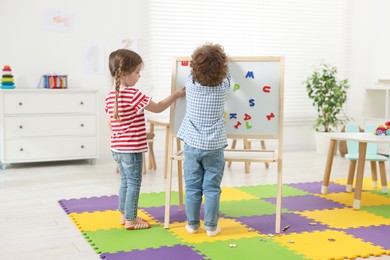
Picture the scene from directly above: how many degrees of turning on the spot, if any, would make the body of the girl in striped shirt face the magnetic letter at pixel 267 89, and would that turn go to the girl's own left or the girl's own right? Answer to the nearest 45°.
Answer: approximately 45° to the girl's own right

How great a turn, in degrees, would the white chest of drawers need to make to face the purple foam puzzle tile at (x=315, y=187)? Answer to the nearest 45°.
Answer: approximately 45° to its left

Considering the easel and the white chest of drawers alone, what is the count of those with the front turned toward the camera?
2

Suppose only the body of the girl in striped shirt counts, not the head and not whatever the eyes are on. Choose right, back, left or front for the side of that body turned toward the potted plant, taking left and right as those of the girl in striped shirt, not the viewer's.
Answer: front

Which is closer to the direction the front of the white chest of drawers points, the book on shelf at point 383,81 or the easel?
the easel

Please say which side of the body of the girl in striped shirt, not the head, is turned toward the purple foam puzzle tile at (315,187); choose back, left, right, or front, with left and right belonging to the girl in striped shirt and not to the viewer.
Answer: front

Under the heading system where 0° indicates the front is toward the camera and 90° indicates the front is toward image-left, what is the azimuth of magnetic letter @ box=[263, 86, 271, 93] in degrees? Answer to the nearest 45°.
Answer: approximately 0°

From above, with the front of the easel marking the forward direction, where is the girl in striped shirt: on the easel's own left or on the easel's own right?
on the easel's own right

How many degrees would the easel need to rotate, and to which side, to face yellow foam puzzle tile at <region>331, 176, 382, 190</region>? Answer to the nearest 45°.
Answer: approximately 135° to its left

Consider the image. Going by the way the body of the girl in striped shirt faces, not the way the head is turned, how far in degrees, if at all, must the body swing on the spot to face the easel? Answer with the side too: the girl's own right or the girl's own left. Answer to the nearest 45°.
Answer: approximately 45° to the girl's own right

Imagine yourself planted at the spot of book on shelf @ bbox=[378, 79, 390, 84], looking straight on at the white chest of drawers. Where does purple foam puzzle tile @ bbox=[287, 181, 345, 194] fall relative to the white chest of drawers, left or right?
left

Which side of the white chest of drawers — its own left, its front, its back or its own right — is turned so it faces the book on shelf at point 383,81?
left

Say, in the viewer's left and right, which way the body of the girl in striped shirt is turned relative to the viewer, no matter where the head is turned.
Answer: facing away from the viewer and to the right of the viewer
